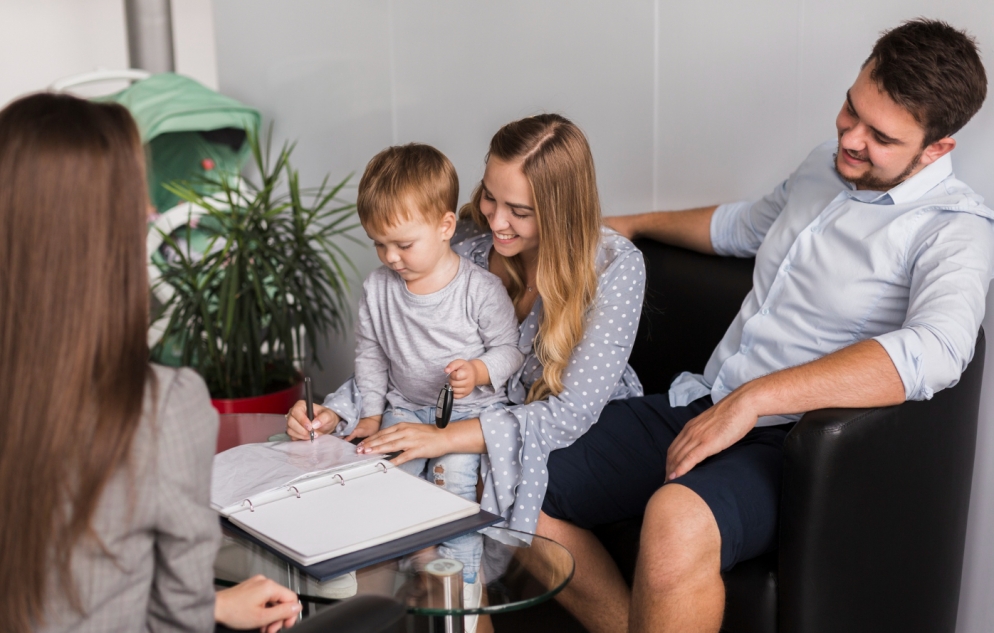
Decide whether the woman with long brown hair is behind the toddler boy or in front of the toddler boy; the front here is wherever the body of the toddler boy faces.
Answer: in front

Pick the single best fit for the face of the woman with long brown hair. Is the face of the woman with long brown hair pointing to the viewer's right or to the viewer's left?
to the viewer's right

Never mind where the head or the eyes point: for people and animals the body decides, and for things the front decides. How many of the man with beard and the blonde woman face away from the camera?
0

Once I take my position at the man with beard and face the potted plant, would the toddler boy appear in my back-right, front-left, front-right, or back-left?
front-left

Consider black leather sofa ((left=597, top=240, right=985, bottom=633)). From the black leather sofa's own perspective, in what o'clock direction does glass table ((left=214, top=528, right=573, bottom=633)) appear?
The glass table is roughly at 12 o'clock from the black leather sofa.

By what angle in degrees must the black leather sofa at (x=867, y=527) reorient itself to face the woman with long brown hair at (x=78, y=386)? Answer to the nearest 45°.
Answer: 0° — it already faces them

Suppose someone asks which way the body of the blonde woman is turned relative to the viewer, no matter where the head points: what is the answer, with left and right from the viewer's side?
facing the viewer and to the left of the viewer

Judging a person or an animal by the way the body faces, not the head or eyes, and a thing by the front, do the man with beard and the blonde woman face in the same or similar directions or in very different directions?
same or similar directions

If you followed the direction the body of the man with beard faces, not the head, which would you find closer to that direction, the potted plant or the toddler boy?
the toddler boy

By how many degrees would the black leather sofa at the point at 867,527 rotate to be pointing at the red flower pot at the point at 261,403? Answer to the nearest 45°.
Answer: approximately 90° to its right

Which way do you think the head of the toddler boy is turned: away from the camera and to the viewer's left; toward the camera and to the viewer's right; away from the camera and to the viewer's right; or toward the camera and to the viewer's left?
toward the camera and to the viewer's left
